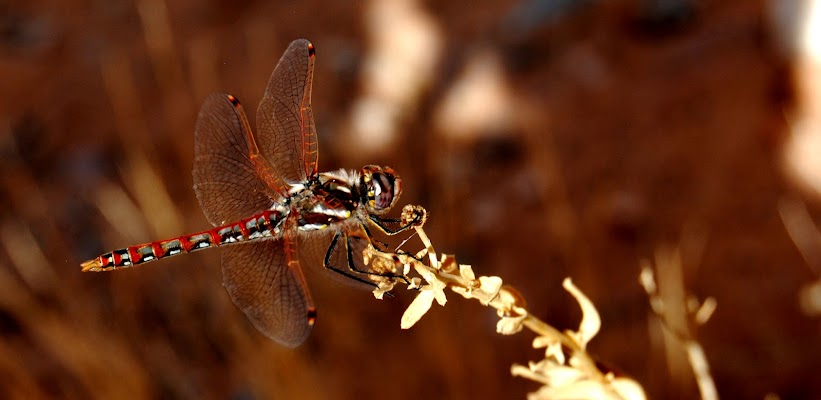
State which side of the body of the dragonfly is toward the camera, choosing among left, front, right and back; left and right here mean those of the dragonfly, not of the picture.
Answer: right
